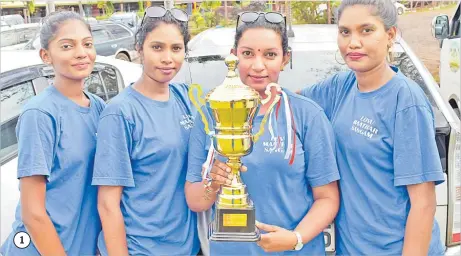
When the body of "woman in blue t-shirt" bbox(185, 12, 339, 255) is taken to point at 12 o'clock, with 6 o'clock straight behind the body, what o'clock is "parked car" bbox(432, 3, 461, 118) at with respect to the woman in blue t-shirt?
The parked car is roughly at 7 o'clock from the woman in blue t-shirt.

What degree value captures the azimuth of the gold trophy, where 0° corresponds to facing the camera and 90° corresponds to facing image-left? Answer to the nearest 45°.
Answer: approximately 0°

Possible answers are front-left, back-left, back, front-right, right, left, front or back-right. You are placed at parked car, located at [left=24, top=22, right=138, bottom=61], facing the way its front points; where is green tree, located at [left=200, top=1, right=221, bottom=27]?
back-right

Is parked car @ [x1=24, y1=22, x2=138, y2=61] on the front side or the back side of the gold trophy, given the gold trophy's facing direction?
on the back side

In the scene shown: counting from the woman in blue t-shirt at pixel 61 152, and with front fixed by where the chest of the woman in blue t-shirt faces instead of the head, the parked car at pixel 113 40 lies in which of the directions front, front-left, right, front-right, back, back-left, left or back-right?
back-left

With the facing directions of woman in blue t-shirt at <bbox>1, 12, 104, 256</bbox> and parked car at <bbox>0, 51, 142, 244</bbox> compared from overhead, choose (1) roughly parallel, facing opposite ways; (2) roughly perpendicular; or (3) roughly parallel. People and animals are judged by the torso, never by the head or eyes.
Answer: roughly perpendicular

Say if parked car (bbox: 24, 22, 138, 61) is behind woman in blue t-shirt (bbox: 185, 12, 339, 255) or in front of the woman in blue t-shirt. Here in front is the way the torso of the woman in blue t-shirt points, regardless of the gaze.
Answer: behind
